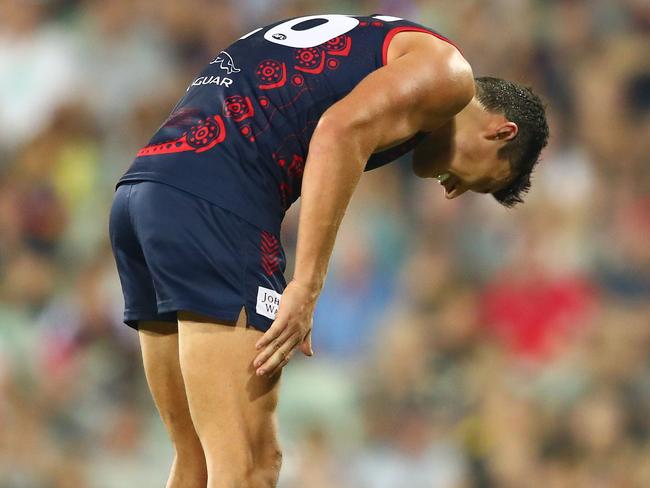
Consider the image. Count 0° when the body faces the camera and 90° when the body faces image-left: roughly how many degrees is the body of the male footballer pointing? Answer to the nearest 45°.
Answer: approximately 225°
